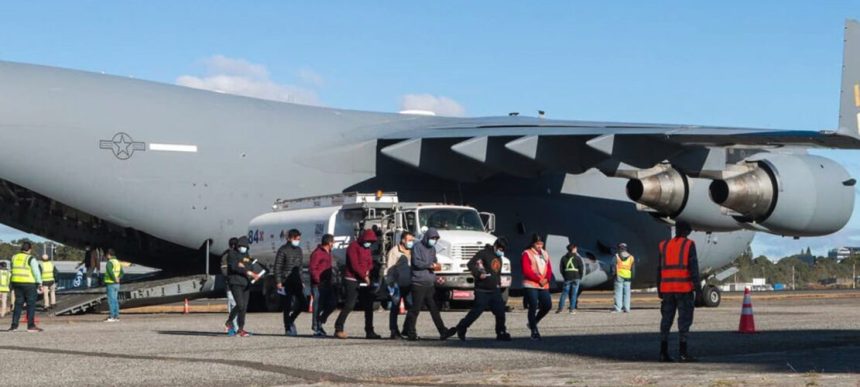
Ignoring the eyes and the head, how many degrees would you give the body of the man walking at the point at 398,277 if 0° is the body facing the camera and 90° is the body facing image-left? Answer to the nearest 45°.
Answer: approximately 315°

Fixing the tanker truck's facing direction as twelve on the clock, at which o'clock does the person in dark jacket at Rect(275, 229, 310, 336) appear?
The person in dark jacket is roughly at 2 o'clock from the tanker truck.

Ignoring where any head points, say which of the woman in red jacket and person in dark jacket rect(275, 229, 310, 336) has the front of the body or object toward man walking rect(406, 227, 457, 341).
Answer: the person in dark jacket

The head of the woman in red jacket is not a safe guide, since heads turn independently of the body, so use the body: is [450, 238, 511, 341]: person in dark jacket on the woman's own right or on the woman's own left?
on the woman's own right

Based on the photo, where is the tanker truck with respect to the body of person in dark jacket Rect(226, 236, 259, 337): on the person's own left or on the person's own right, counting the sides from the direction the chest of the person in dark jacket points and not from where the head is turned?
on the person's own left

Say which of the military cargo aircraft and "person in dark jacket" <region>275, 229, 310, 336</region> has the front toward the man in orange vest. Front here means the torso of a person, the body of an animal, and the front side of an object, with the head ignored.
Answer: the person in dark jacket

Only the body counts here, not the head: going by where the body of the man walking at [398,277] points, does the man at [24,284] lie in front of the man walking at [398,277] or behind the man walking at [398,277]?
behind

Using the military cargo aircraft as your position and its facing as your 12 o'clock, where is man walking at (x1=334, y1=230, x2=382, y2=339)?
The man walking is roughly at 4 o'clock from the military cargo aircraft.

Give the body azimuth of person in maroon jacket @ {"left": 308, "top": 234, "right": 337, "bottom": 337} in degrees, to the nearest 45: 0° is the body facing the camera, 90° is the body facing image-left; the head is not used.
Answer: approximately 270°

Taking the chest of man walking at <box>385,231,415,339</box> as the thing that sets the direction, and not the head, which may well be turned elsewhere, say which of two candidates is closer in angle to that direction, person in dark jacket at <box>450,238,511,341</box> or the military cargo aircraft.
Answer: the person in dark jacket

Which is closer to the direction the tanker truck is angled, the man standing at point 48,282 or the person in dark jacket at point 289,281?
the person in dark jacket

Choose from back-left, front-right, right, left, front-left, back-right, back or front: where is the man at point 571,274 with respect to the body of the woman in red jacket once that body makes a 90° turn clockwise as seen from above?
back-right
